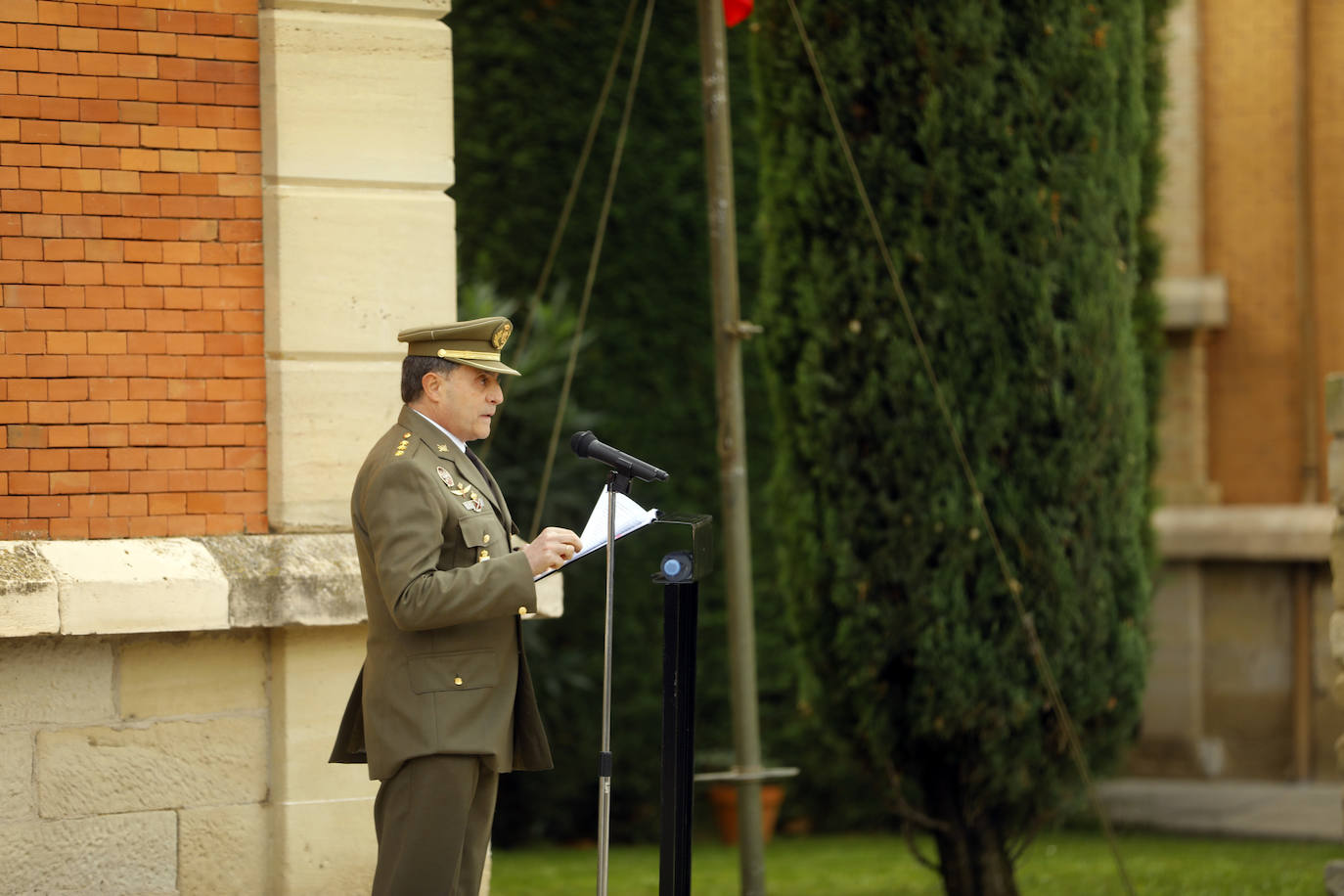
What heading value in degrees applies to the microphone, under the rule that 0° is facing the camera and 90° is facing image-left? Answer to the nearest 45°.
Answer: approximately 90°

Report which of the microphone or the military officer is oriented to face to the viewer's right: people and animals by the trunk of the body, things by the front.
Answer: the military officer

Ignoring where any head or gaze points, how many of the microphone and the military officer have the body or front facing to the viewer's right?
1

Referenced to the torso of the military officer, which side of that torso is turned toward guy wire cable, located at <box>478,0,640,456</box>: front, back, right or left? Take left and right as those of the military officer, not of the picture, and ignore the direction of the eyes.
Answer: left

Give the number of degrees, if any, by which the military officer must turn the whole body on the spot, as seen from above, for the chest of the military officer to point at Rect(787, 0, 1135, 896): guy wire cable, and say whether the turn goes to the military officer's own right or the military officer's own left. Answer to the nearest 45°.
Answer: approximately 45° to the military officer's own left

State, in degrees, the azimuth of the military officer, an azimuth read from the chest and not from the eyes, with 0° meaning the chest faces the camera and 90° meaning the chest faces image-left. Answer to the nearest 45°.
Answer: approximately 270°
